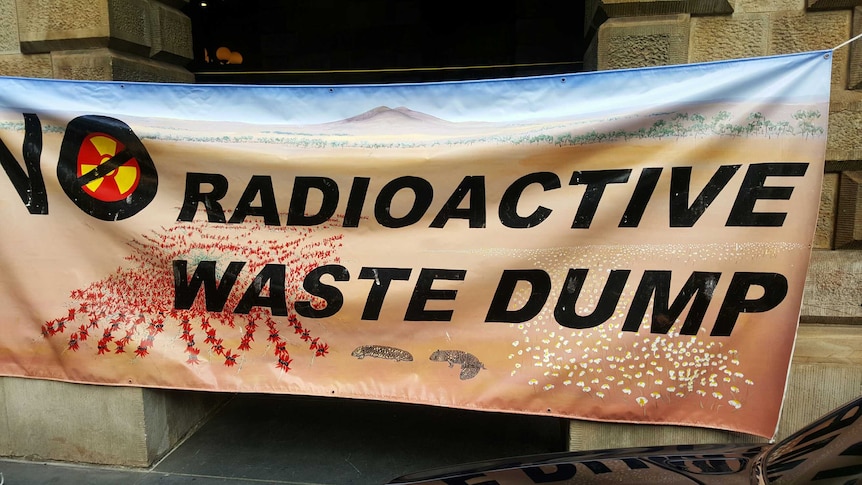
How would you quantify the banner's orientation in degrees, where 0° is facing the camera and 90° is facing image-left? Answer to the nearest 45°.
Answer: approximately 0°
